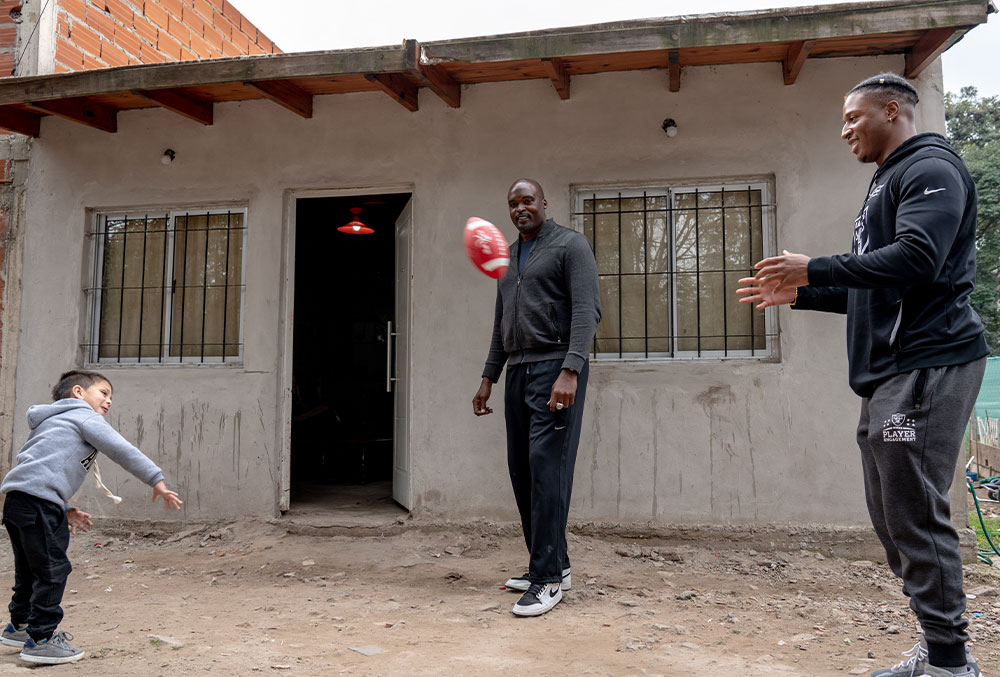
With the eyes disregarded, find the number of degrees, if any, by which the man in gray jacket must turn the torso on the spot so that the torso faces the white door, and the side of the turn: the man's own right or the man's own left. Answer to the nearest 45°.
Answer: approximately 90° to the man's own right

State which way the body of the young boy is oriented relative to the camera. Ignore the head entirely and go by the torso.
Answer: to the viewer's right

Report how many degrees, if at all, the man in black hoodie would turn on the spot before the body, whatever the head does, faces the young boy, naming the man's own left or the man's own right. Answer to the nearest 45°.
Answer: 0° — they already face them

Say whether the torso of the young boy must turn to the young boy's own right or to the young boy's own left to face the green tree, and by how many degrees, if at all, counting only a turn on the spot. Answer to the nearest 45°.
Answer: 0° — they already face it

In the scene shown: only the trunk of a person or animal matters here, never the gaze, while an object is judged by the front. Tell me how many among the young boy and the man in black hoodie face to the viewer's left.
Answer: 1

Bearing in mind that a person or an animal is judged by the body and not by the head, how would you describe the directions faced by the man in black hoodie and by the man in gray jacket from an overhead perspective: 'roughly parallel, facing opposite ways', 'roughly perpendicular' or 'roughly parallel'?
roughly perpendicular

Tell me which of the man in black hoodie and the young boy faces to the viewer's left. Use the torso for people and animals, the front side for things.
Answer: the man in black hoodie

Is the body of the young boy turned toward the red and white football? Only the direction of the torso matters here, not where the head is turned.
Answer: yes

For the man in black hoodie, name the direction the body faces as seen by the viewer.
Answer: to the viewer's left

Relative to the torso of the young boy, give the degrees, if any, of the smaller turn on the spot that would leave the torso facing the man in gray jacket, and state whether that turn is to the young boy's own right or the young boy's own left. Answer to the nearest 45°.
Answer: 0° — they already face them

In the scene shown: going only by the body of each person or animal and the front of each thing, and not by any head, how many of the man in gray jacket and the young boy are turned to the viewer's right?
1

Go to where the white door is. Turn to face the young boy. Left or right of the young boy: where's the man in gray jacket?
left
